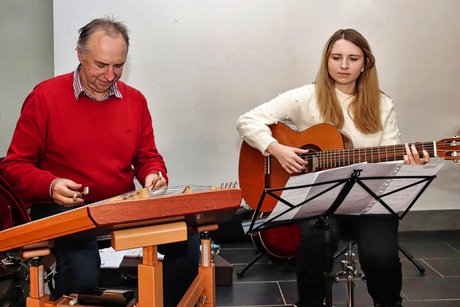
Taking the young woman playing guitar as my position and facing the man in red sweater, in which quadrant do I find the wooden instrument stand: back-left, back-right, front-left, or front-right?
front-left

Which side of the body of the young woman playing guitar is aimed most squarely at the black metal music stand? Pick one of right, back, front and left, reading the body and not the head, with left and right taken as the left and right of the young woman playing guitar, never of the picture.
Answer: front

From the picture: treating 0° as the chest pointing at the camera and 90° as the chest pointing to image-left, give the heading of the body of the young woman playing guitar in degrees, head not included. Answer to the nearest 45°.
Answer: approximately 0°

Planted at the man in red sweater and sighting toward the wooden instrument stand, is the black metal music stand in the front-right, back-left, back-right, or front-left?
front-left

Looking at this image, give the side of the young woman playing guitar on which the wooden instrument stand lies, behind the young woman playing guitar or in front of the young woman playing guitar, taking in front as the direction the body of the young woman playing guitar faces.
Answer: in front

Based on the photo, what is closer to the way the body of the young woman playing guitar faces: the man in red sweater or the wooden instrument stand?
the wooden instrument stand

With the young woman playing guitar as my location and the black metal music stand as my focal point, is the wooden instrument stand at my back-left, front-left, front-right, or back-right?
front-right

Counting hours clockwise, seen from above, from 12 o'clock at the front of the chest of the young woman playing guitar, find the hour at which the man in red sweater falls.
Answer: The man in red sweater is roughly at 2 o'clock from the young woman playing guitar.
